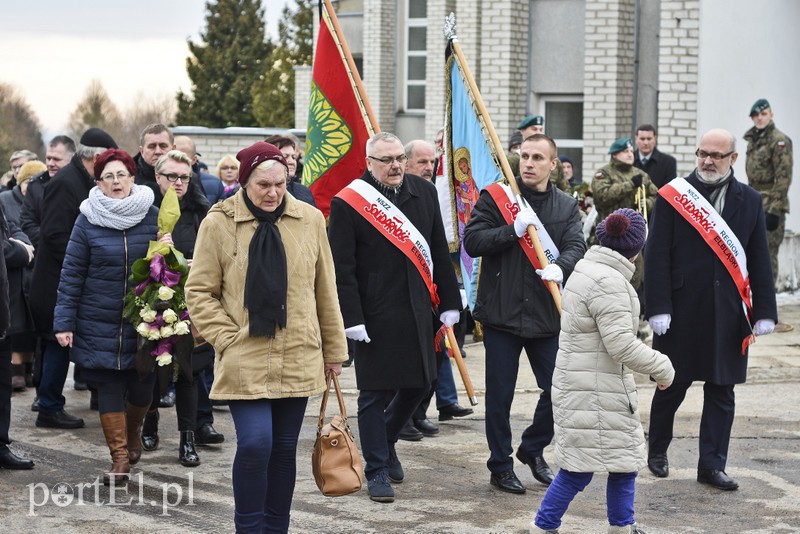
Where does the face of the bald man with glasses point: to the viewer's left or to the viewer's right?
to the viewer's left

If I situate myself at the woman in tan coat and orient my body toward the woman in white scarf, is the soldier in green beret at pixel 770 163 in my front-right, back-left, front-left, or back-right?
front-right

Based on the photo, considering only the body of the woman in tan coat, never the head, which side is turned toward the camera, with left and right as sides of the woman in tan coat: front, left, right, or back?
front

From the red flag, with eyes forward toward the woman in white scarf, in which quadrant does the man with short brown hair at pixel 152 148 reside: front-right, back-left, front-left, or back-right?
front-right

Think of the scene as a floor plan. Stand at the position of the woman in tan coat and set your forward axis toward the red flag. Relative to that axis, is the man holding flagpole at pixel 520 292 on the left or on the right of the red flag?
right

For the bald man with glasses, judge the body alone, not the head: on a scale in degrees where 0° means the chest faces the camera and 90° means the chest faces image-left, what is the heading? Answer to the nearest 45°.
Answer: approximately 0°

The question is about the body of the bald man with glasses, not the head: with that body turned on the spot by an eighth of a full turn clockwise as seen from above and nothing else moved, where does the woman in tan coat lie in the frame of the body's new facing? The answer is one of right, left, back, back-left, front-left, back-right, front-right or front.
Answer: front

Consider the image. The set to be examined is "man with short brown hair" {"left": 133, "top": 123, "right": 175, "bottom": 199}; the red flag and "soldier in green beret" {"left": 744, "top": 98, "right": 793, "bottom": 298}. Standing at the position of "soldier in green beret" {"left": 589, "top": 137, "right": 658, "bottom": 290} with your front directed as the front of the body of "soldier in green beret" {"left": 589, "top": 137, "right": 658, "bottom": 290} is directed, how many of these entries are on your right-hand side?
2

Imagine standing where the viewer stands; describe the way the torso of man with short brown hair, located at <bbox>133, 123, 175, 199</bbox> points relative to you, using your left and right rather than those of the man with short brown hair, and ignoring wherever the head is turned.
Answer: facing the viewer

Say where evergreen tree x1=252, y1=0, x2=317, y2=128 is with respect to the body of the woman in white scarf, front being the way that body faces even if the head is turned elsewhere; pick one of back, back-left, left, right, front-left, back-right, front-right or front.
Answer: back

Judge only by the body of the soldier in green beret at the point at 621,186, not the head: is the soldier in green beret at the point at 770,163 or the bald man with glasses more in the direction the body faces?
the bald man with glasses

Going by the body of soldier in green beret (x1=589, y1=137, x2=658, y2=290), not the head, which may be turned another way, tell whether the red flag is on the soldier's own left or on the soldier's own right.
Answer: on the soldier's own right
